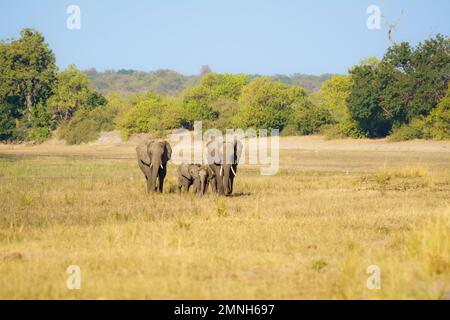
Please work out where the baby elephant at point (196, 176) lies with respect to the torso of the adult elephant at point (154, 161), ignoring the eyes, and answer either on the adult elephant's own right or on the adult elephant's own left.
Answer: on the adult elephant's own left

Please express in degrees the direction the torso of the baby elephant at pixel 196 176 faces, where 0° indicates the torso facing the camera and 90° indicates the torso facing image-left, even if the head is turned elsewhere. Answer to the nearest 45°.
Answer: approximately 315°

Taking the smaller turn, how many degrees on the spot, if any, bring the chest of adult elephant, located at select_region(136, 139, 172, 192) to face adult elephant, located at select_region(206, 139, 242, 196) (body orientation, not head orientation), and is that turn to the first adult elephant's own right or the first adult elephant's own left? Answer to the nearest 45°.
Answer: approximately 45° to the first adult elephant's own left

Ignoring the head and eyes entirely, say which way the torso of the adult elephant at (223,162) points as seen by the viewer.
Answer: toward the camera

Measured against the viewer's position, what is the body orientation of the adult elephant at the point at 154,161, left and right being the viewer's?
facing the viewer

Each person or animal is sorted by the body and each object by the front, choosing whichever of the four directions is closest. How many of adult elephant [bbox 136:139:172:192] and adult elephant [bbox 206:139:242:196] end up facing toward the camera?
2
